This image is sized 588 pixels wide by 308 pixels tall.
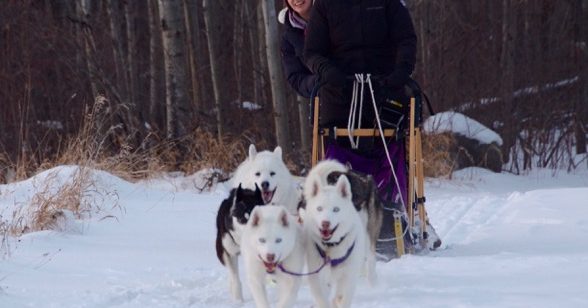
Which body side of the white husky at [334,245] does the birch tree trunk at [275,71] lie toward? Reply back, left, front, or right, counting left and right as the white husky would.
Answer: back

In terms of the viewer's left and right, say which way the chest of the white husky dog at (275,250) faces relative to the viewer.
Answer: facing the viewer

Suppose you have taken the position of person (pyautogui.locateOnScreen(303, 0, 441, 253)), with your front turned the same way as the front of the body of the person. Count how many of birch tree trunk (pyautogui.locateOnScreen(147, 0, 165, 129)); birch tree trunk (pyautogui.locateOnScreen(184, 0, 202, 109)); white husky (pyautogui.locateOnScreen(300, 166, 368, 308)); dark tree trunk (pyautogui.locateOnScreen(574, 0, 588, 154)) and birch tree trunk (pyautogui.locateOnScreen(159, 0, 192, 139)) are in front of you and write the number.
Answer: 1

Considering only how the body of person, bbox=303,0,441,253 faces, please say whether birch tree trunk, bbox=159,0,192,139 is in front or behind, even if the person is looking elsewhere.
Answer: behind

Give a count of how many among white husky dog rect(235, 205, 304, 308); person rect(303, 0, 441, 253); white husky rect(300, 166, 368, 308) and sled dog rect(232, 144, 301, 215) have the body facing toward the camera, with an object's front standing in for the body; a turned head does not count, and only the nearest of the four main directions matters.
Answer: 4

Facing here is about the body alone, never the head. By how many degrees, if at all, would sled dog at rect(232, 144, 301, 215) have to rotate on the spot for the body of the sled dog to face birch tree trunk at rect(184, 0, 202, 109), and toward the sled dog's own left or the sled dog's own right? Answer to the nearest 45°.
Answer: approximately 180°

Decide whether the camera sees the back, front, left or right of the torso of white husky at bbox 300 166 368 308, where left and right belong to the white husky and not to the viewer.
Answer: front

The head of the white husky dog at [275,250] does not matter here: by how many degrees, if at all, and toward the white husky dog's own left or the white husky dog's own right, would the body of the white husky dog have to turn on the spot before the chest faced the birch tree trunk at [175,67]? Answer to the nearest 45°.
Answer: approximately 180°

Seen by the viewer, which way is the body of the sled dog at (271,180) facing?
toward the camera

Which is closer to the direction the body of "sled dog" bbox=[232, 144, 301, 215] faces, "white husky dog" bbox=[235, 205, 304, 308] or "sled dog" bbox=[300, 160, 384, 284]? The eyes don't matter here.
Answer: the white husky dog

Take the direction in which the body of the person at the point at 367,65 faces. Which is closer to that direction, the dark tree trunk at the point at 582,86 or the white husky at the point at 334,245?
the white husky

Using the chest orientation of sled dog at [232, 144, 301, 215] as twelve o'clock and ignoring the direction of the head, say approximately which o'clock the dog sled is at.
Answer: The dog sled is roughly at 8 o'clock from the sled dog.

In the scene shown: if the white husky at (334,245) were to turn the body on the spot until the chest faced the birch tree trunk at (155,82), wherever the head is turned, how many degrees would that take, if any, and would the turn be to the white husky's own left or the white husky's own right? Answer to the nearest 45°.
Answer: approximately 180°

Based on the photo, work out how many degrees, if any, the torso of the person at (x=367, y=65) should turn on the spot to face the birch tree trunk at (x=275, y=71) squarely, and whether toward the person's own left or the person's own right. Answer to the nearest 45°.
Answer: approximately 180°

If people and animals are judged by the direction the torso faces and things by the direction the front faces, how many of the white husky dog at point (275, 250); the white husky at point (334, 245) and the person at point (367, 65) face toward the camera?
3
